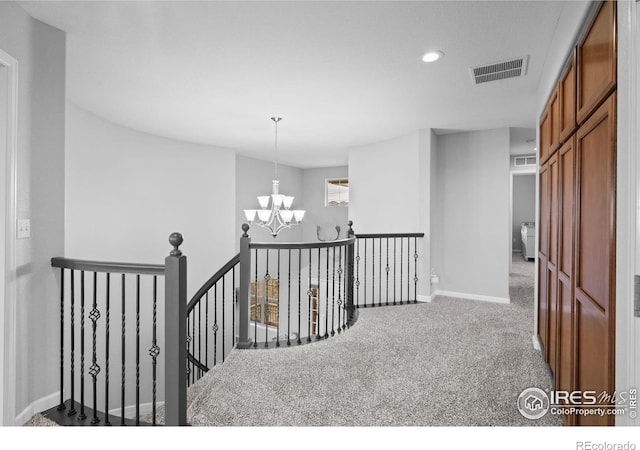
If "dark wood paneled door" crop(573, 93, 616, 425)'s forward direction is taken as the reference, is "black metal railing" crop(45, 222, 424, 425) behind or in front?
in front

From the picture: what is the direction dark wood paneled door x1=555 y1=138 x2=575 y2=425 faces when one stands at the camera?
facing to the left of the viewer

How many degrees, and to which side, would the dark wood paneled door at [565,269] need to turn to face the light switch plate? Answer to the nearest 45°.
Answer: approximately 45° to its left

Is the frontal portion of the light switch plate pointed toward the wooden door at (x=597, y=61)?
yes

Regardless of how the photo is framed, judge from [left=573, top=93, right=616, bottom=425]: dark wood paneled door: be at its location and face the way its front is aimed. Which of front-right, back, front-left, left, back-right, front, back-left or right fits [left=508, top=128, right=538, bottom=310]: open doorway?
right

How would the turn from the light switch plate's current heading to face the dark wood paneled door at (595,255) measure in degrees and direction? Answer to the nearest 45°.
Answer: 0° — it already faces it

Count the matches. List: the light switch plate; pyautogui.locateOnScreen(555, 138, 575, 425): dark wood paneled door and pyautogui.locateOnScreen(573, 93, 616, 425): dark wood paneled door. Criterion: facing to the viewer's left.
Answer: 2

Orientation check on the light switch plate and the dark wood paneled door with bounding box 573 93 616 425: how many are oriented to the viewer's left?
1

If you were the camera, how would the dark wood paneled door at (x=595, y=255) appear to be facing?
facing to the left of the viewer
